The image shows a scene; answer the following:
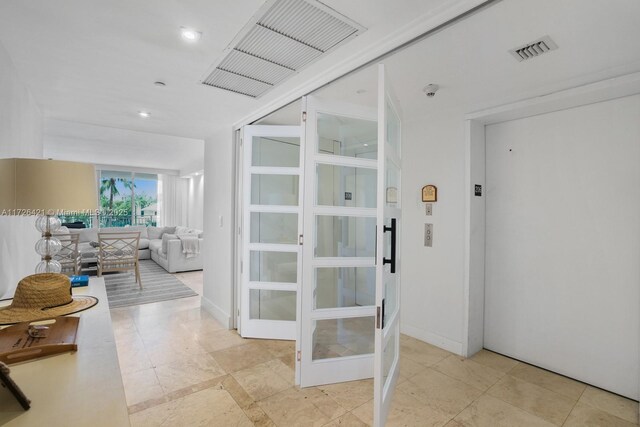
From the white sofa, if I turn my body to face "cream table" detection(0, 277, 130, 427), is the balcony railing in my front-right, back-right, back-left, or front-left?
back-right

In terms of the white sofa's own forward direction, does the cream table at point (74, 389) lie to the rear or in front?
in front
